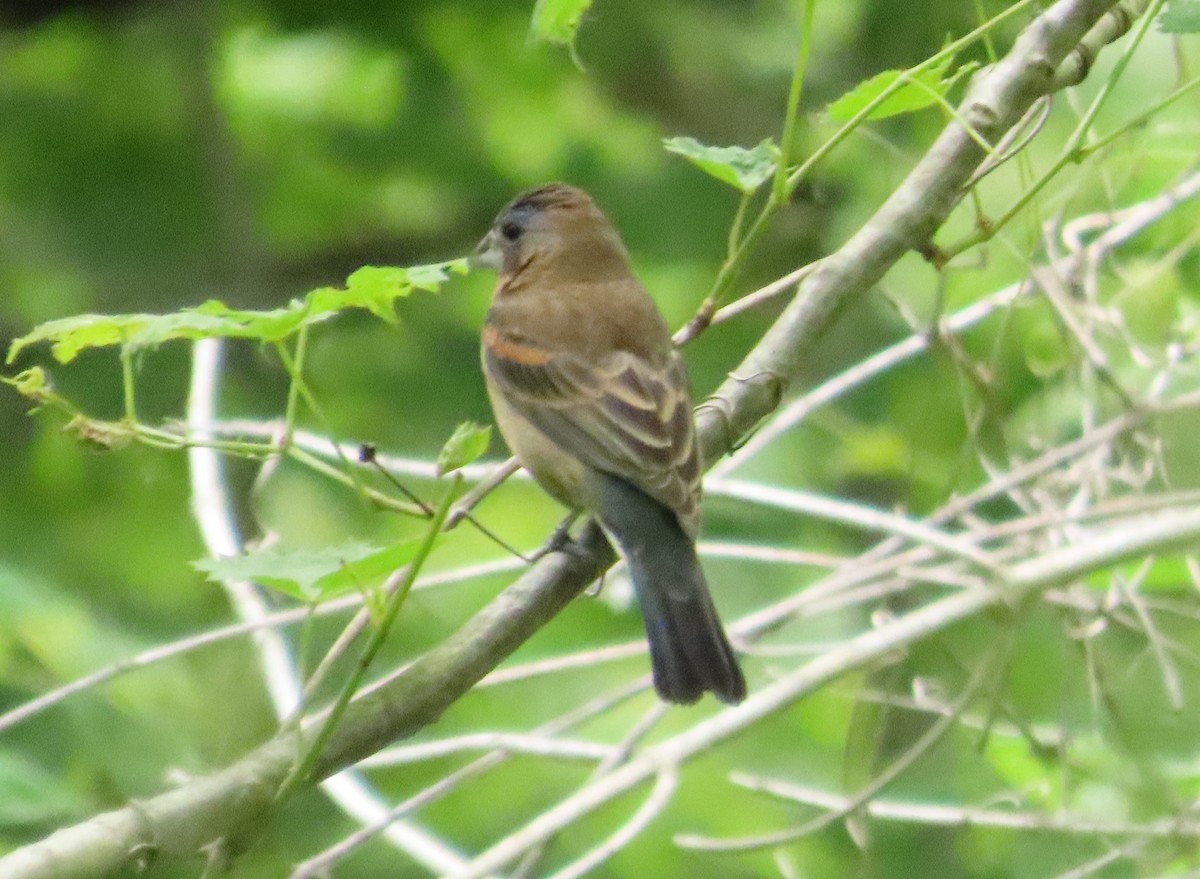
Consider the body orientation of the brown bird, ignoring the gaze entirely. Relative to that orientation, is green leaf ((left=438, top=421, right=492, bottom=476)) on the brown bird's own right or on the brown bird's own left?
on the brown bird's own left

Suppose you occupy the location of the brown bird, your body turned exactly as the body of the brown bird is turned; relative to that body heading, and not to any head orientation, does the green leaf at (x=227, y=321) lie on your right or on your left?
on your left

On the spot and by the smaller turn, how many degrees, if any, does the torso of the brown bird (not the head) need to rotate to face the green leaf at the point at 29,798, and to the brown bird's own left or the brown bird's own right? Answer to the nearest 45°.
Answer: approximately 45° to the brown bird's own left

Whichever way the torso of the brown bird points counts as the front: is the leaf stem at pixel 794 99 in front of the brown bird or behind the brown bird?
behind

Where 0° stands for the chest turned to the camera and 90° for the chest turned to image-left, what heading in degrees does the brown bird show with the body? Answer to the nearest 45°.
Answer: approximately 135°
